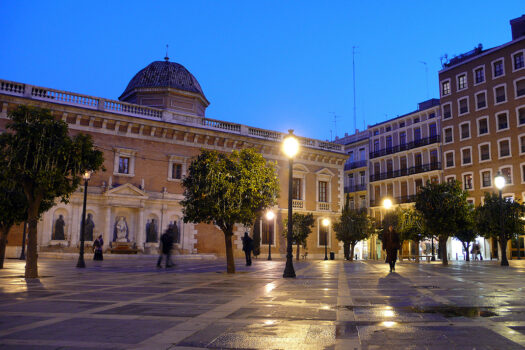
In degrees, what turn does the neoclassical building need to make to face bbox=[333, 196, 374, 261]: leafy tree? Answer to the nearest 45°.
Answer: approximately 45° to its left

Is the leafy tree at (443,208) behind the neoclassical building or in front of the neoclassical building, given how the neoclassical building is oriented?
in front

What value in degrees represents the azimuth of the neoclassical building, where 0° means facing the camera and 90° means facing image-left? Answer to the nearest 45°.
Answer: approximately 315°

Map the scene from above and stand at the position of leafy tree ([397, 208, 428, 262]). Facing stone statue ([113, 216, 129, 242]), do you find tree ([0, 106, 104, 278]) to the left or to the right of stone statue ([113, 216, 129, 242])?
left

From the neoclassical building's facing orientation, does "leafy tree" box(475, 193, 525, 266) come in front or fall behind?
in front

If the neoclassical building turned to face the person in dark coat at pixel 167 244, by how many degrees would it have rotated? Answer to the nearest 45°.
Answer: approximately 45° to its right
